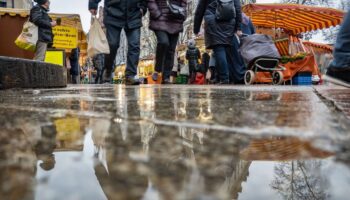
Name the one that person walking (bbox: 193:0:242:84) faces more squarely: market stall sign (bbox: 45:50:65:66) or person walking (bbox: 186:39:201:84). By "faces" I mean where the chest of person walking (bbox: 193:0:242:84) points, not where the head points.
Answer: the person walking

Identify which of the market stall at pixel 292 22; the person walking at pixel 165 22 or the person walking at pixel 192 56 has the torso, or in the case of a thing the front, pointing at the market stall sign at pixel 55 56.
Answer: the market stall

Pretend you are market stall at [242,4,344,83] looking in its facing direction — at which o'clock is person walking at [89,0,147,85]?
The person walking is roughly at 11 o'clock from the market stall.
